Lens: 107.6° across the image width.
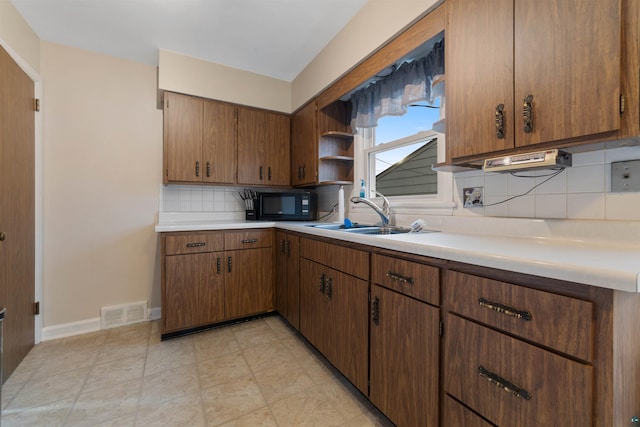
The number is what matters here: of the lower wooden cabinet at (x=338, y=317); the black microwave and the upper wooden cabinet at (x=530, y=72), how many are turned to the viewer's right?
0

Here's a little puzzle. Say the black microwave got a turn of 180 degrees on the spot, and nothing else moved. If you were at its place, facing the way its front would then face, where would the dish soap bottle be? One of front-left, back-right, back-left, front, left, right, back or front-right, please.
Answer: back-right

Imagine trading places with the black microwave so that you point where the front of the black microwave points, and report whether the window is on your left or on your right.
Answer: on your left

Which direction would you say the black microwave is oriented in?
toward the camera

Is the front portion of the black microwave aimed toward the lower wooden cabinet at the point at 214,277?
no

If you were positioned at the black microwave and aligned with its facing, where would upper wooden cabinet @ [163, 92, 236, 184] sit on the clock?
The upper wooden cabinet is roughly at 3 o'clock from the black microwave.

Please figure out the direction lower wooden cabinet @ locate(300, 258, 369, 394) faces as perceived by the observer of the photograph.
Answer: facing the viewer and to the left of the viewer

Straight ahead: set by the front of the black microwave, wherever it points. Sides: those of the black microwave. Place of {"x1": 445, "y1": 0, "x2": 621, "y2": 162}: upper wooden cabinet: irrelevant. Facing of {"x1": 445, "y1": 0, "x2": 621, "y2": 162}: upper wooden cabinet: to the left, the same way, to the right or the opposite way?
to the right

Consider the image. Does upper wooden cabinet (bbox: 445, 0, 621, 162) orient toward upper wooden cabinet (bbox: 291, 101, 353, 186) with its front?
no

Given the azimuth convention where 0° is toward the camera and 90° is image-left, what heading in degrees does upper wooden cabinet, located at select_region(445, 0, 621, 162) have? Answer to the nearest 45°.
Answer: approximately 45°

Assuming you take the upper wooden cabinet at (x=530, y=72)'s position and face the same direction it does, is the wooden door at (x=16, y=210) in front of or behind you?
in front

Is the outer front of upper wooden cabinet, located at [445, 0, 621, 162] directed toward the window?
no

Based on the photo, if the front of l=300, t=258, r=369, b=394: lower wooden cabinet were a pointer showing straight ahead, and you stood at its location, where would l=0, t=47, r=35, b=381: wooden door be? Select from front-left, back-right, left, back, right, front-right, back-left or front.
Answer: front-right
